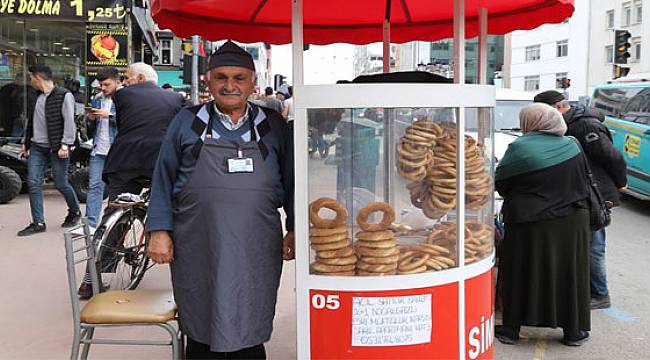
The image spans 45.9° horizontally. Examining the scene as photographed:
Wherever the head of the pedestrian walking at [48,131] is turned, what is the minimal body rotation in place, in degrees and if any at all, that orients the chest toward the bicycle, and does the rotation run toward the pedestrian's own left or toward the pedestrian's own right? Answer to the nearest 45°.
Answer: approximately 45° to the pedestrian's own left

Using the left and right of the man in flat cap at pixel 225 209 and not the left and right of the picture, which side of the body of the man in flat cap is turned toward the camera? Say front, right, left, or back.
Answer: front

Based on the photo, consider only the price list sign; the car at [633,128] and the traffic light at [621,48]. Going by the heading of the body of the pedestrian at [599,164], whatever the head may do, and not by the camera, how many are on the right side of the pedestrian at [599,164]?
2

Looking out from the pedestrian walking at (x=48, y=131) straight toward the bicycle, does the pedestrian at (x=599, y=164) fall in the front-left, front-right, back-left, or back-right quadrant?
front-left

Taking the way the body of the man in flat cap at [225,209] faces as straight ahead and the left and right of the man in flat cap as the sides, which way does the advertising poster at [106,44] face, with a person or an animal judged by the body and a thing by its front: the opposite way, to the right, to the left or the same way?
the same way

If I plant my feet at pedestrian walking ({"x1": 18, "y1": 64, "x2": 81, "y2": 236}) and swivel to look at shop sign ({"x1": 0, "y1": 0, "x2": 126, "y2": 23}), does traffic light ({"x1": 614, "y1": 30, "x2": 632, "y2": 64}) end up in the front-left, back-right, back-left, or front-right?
front-right

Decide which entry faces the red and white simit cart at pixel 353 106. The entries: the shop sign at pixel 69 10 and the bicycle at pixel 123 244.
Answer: the shop sign

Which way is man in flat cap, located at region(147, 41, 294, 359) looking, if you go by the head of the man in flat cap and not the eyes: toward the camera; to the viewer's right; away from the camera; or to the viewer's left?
toward the camera

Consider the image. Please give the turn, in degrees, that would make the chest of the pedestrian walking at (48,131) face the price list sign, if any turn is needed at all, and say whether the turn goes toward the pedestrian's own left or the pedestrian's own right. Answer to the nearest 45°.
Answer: approximately 45° to the pedestrian's own left

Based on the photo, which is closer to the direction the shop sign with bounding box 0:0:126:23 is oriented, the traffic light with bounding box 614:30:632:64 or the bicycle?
the bicycle

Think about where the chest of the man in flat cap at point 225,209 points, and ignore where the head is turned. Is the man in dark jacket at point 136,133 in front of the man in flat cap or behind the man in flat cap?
behind

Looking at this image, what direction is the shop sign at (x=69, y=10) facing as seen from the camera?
toward the camera

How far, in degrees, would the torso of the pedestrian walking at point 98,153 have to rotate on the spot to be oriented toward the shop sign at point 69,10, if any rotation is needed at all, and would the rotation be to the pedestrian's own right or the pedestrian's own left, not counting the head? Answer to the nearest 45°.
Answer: approximately 135° to the pedestrian's own right

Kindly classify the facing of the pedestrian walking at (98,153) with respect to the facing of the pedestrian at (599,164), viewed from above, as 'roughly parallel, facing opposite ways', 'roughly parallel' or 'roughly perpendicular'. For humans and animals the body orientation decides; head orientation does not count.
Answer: roughly perpendicular

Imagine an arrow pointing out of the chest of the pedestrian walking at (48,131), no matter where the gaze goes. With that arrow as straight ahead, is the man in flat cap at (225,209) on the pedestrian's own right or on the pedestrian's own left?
on the pedestrian's own left

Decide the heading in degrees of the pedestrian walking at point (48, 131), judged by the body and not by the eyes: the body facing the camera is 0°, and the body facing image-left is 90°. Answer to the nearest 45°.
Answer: approximately 45°

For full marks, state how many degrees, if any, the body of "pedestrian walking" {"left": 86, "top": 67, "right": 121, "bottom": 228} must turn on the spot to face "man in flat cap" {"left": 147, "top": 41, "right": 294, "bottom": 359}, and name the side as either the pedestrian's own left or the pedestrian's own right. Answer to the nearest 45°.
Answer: approximately 45° to the pedestrian's own left

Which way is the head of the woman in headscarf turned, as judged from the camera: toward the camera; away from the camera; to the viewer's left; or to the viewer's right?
away from the camera

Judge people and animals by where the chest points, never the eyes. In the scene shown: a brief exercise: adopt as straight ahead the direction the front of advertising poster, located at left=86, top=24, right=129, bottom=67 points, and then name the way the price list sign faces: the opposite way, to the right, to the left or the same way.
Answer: the same way

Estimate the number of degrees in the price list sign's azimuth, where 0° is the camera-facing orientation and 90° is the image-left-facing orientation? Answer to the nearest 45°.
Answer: approximately 0°
